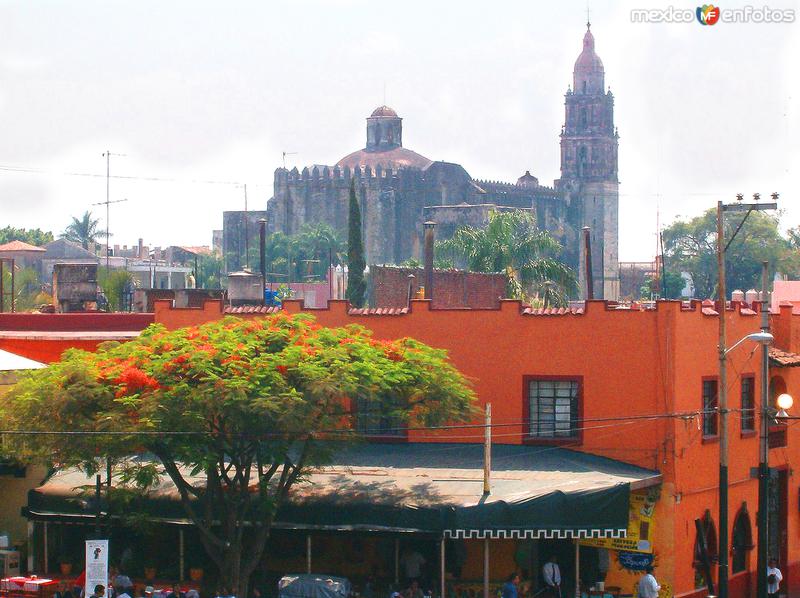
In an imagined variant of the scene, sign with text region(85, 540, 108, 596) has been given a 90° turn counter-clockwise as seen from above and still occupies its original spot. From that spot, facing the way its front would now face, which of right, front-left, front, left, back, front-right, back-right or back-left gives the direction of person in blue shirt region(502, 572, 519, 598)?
front

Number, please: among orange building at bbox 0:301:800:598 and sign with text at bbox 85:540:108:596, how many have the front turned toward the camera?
2

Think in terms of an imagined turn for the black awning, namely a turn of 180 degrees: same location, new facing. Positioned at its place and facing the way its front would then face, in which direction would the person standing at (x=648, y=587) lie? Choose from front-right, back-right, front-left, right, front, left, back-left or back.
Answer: right

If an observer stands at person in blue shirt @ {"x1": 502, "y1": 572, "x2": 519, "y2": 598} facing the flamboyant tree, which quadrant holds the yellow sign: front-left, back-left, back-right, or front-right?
back-right

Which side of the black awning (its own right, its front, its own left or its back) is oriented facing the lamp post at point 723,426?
left

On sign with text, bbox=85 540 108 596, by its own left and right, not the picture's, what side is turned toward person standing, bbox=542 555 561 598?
left
